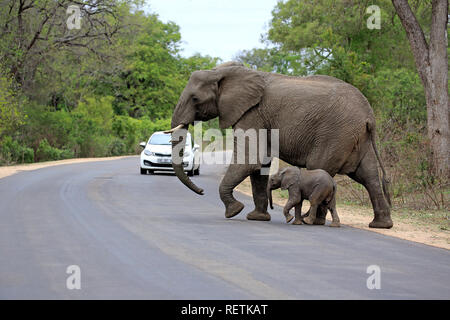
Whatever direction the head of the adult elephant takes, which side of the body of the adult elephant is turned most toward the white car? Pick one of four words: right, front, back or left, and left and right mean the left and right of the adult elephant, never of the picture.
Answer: right

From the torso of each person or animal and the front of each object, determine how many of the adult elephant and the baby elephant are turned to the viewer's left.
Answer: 2

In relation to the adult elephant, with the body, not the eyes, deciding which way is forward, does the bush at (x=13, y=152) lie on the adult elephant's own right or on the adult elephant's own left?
on the adult elephant's own right

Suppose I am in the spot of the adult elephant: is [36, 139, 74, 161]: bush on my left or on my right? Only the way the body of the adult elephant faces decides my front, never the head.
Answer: on my right

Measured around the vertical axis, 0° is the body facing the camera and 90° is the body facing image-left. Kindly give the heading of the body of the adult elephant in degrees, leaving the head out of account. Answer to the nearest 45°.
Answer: approximately 90°

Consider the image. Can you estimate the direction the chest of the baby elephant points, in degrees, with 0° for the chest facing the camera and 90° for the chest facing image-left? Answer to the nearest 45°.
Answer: approximately 90°

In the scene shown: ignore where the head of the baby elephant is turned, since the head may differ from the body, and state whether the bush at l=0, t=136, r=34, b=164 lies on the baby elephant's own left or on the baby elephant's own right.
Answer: on the baby elephant's own right
